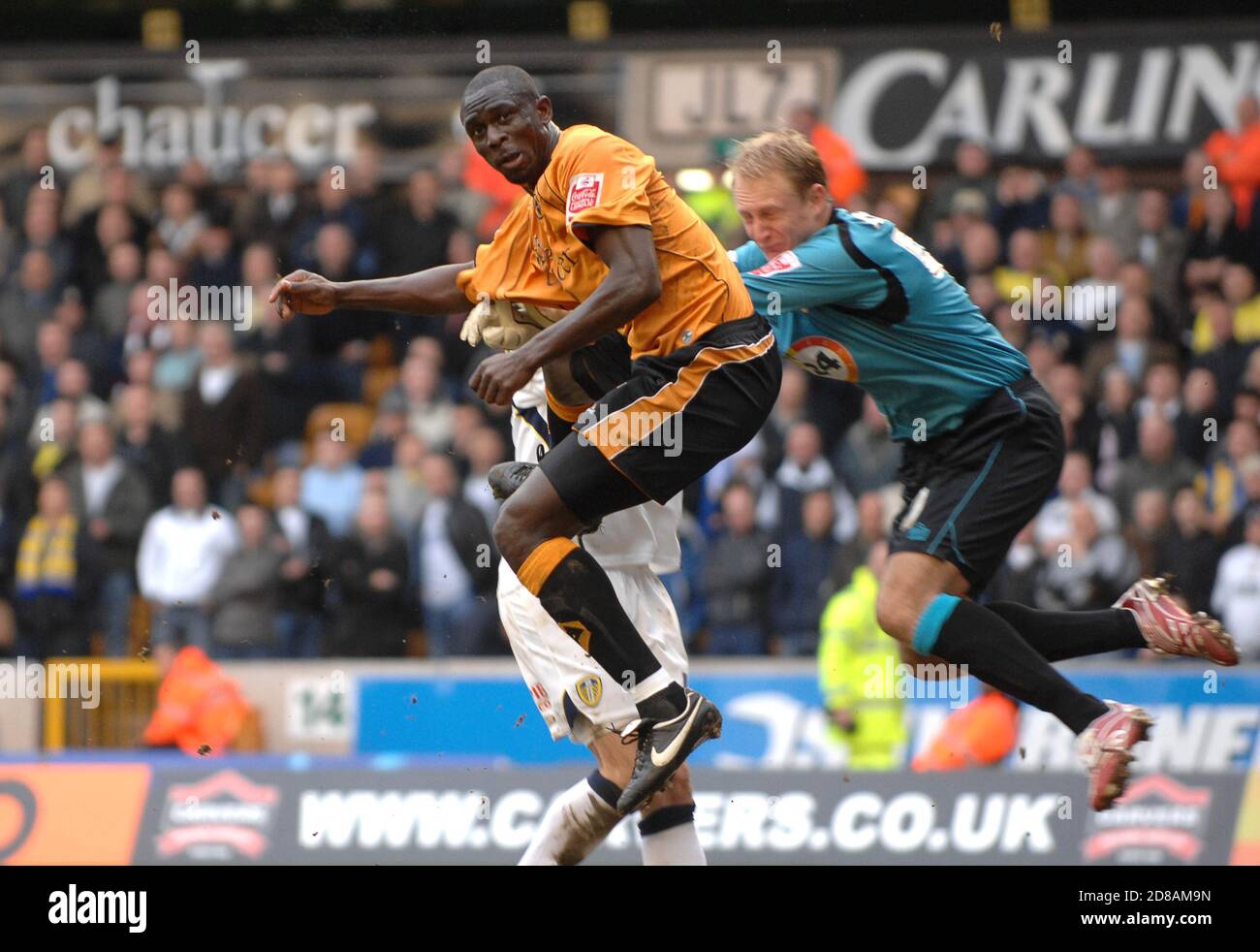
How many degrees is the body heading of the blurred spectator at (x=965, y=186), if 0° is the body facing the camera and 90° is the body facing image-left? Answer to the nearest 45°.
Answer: approximately 0°

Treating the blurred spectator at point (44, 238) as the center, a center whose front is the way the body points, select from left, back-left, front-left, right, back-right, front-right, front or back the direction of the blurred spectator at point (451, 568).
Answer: front-left

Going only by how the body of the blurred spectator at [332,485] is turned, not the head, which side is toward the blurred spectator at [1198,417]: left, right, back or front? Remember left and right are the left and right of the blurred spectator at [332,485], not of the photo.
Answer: left

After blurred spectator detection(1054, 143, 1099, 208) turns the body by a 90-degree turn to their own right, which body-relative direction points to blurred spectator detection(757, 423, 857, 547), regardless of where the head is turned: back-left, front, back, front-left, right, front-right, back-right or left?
front-left

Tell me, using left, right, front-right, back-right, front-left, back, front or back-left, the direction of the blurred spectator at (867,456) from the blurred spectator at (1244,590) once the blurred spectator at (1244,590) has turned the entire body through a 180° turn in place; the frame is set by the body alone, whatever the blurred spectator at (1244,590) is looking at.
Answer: left
